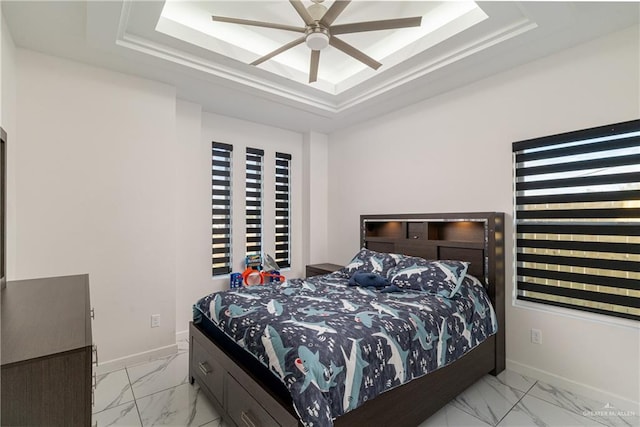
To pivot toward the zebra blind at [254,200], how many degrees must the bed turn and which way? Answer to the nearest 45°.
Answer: approximately 90° to its right

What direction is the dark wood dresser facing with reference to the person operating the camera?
facing to the right of the viewer

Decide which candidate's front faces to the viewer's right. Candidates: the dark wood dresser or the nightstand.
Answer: the dark wood dresser

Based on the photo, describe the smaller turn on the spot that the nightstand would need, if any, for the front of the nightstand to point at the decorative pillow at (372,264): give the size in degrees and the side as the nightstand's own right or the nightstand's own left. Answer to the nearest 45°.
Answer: approximately 90° to the nightstand's own left

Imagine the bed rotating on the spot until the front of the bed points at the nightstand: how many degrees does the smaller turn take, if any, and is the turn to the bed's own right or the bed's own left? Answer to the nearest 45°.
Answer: approximately 135° to the bed's own right

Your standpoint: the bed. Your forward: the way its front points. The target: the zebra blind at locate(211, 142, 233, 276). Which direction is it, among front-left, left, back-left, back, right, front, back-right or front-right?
right

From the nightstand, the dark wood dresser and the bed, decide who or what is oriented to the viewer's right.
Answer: the dark wood dresser

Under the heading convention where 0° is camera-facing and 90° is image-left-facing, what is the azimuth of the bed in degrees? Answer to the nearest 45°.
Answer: approximately 45°

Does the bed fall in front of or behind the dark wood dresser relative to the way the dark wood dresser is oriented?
in front
